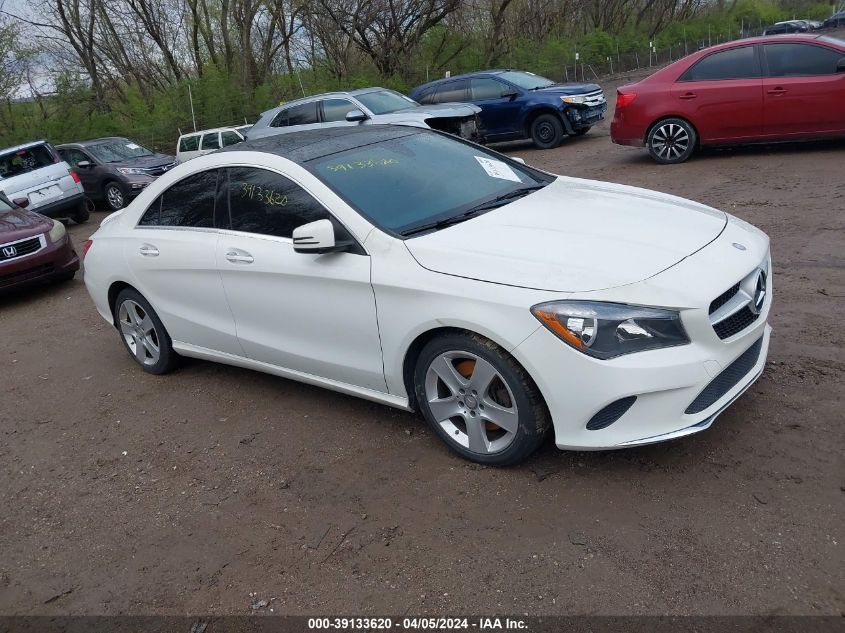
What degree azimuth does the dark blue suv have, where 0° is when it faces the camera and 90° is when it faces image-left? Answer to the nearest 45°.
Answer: approximately 315°

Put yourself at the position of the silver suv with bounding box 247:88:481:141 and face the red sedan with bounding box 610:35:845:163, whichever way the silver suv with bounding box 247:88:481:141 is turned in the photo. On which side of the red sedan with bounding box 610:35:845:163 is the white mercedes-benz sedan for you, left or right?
right

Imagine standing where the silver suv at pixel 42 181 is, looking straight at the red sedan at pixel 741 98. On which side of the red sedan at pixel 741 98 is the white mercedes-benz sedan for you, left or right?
right

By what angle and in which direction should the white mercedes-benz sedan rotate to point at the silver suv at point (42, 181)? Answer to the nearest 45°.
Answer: approximately 180°

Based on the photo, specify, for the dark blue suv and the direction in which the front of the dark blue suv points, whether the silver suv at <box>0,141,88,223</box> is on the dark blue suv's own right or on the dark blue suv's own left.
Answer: on the dark blue suv's own right

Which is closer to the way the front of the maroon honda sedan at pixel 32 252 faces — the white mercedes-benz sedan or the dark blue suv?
the white mercedes-benz sedan

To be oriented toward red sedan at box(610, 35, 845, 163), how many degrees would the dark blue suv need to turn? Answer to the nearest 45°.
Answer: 0° — it already faces it

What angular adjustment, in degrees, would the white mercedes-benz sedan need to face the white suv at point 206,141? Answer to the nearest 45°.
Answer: approximately 135° to its left
